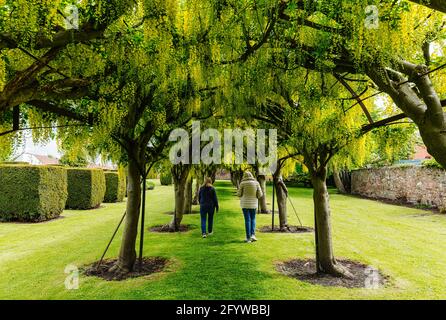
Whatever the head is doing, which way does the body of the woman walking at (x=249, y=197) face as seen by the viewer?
away from the camera

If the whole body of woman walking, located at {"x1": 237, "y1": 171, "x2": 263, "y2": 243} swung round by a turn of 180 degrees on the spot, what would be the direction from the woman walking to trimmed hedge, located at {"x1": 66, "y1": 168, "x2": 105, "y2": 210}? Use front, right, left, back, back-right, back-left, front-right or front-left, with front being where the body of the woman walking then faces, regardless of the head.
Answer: back-right

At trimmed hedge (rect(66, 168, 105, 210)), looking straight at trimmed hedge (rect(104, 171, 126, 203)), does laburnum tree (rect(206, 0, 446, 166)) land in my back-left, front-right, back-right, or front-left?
back-right

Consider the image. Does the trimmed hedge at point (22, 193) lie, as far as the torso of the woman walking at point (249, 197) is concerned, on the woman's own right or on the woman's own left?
on the woman's own left

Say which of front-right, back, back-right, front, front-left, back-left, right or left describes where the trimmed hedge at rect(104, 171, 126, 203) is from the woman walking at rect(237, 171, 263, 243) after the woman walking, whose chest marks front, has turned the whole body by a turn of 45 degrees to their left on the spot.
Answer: front

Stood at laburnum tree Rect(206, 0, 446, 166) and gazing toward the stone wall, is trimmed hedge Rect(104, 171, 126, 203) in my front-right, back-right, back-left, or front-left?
front-left

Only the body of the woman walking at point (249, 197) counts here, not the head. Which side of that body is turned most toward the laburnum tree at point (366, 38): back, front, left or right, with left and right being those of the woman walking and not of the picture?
back

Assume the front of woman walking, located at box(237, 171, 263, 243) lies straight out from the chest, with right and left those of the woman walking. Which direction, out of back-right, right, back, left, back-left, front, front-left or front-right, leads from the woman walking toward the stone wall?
front-right

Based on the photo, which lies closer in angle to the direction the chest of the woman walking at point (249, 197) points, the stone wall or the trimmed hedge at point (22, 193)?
the stone wall
